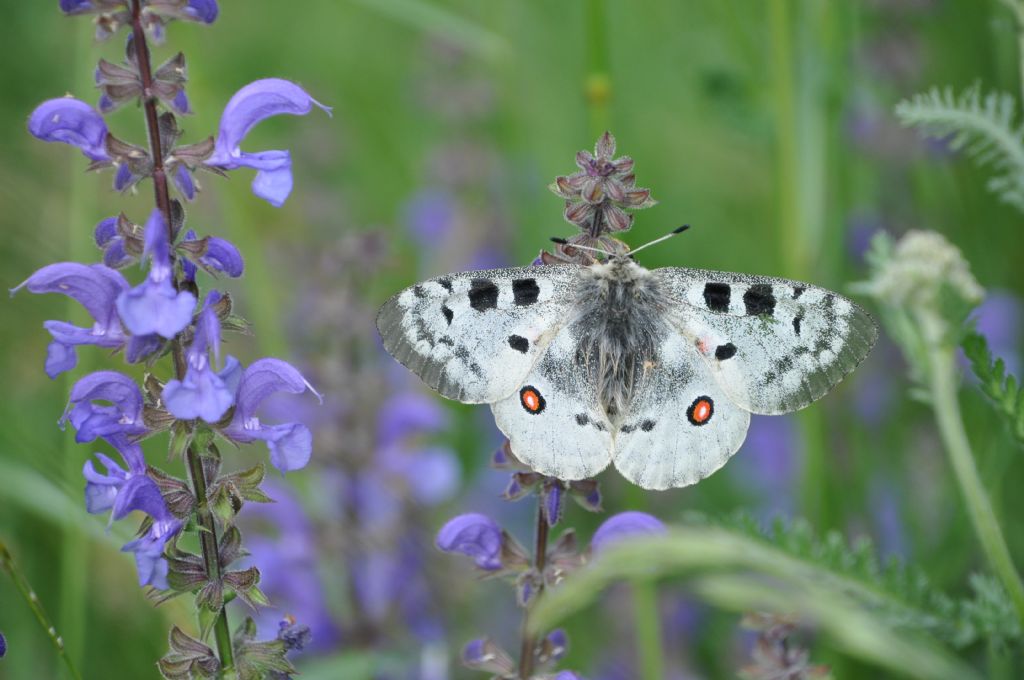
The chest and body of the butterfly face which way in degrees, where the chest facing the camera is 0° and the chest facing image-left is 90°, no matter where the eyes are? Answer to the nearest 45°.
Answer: approximately 180°
